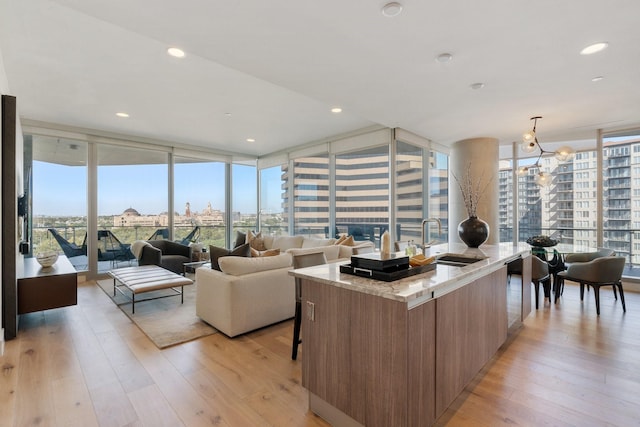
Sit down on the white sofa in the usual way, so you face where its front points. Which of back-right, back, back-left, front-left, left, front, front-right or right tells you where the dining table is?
back-right

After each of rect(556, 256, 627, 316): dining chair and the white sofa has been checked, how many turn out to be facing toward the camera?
0

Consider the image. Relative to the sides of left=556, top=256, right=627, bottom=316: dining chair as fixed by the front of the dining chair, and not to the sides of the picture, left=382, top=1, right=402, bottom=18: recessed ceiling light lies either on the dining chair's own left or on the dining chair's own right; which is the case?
on the dining chair's own left

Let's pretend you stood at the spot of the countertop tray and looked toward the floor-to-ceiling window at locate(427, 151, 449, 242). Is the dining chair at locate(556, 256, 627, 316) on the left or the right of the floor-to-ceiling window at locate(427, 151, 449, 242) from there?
right

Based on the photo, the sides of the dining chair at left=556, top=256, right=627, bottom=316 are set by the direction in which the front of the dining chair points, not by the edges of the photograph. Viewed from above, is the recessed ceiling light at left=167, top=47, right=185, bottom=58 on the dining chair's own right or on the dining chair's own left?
on the dining chair's own left

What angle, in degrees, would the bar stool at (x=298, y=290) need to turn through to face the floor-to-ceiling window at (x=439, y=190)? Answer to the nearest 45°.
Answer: approximately 90° to its left

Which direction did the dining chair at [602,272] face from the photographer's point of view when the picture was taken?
facing away from the viewer and to the left of the viewer

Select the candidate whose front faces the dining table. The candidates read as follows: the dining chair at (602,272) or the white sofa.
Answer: the dining chair

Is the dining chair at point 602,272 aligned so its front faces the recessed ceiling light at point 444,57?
no

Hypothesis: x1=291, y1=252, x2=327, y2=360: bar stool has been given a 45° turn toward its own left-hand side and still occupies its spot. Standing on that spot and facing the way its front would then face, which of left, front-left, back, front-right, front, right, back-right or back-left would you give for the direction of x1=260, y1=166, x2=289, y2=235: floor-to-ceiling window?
left

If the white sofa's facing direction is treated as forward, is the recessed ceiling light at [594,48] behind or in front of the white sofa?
behind

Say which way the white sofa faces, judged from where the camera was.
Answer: facing away from the viewer and to the left of the viewer

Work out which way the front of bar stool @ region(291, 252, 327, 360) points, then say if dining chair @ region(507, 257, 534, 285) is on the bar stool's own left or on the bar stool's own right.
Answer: on the bar stool's own left

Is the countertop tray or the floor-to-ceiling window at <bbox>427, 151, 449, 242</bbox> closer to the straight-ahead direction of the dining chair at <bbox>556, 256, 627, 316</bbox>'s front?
the floor-to-ceiling window

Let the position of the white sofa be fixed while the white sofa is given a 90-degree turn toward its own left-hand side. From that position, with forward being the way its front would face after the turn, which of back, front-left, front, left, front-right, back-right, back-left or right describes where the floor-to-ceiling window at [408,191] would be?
back

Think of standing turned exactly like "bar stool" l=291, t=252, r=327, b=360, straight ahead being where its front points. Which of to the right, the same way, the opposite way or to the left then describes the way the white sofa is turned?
the opposite way
